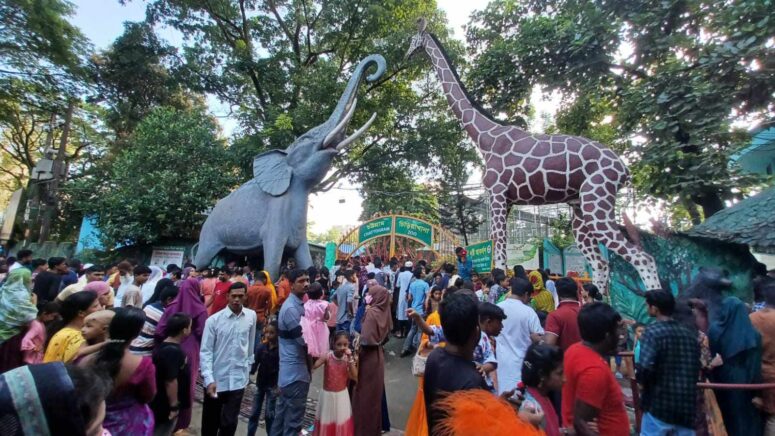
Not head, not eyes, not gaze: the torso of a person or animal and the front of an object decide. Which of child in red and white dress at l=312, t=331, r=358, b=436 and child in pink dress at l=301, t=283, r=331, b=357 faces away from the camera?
child in pink dress at l=301, t=283, r=331, b=357

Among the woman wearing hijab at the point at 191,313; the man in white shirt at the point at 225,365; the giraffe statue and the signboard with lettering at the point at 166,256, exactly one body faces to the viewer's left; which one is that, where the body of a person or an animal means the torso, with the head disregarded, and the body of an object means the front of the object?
the giraffe statue

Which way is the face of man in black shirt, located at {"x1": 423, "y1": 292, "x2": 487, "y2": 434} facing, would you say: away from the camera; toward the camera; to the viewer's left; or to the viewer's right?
away from the camera

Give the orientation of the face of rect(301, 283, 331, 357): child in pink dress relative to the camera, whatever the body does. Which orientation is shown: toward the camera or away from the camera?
away from the camera
